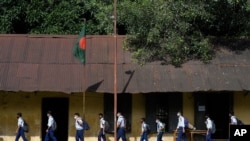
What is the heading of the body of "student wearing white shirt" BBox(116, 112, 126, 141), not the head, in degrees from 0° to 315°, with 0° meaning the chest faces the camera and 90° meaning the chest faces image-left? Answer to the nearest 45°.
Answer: approximately 90°

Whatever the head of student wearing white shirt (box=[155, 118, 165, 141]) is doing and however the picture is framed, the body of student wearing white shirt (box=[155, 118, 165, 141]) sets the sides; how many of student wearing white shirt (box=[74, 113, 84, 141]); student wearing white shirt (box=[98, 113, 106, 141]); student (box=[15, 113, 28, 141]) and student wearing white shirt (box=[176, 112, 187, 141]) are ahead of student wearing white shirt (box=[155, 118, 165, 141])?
3

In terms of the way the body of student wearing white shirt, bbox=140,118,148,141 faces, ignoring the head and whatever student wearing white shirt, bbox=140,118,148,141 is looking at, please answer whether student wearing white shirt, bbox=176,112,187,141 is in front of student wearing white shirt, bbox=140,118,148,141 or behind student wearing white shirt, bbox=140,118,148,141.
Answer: behind

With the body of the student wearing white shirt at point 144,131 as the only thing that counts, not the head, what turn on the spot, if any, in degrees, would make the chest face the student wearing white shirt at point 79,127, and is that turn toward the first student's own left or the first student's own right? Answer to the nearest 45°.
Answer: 0° — they already face them

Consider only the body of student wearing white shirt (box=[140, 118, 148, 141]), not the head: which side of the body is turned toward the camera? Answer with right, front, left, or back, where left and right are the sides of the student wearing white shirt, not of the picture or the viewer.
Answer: left

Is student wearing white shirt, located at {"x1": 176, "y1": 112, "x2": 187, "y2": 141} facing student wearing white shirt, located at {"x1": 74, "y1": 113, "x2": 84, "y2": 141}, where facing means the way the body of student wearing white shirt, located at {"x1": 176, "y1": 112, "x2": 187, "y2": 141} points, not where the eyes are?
yes

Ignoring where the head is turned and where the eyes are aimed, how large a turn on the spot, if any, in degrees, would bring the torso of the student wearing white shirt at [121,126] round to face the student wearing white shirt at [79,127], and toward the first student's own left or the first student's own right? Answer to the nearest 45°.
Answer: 0° — they already face them

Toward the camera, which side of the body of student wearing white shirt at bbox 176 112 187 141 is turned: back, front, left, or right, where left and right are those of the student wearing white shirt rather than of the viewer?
left

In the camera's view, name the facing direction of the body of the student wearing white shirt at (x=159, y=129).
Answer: to the viewer's left

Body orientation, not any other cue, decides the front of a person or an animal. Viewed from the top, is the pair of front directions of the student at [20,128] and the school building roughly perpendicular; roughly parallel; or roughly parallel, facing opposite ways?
roughly perpendicular
